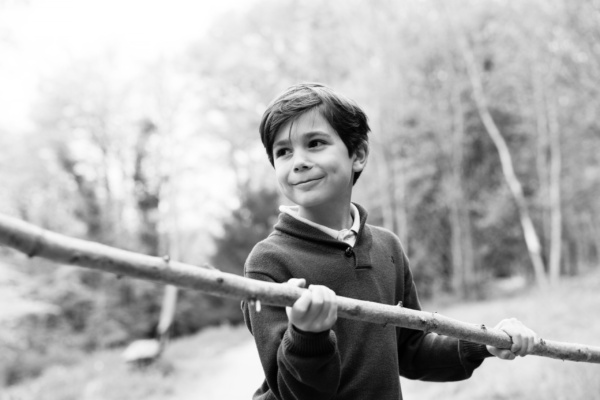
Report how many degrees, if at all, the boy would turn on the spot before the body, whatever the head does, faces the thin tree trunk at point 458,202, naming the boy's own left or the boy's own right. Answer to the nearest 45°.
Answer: approximately 135° to the boy's own left

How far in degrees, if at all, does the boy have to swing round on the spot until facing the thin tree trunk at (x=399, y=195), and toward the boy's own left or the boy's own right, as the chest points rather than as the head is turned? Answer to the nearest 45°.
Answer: approximately 135° to the boy's own left

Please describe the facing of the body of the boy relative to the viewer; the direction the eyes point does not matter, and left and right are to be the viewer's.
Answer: facing the viewer and to the right of the viewer

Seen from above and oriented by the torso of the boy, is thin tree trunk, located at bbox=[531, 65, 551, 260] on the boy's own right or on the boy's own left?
on the boy's own left

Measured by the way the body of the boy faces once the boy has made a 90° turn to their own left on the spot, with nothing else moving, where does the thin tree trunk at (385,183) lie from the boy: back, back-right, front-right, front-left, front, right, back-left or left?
front-left

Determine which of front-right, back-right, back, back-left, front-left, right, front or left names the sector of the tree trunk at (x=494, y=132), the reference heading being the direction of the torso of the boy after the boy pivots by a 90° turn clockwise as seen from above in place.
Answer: back-right

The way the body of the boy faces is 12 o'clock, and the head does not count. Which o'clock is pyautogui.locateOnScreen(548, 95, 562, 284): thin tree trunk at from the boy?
The thin tree trunk is roughly at 8 o'clock from the boy.

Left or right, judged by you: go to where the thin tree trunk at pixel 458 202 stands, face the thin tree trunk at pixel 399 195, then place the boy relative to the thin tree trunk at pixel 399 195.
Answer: left
